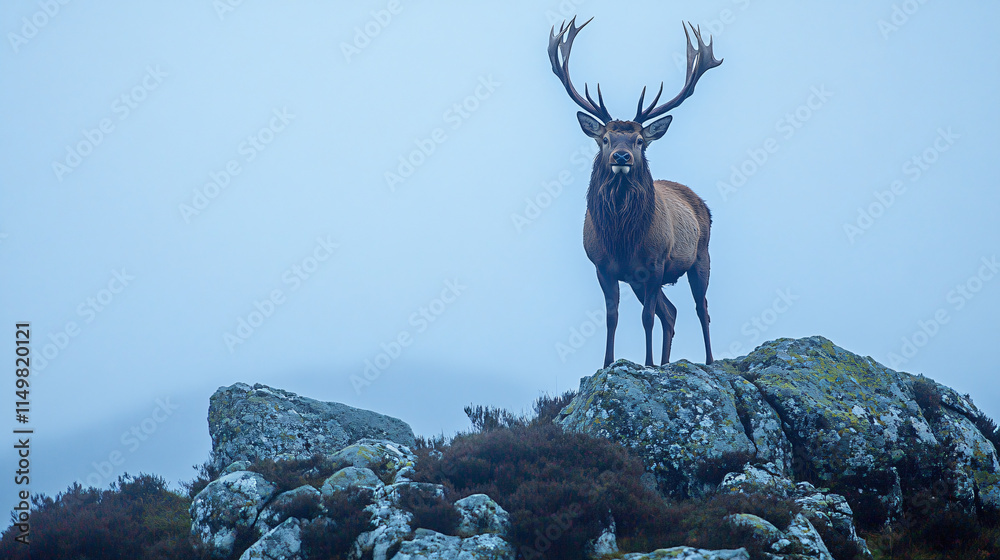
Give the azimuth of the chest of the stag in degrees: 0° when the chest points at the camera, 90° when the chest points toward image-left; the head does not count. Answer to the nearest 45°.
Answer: approximately 45°

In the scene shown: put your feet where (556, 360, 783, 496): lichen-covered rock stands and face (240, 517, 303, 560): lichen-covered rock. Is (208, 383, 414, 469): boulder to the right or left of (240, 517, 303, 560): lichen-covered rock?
right

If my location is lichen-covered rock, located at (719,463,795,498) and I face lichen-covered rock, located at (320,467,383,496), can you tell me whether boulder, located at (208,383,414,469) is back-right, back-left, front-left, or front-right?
front-right

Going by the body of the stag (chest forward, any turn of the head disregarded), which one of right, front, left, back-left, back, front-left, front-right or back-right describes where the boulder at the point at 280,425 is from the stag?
front-right

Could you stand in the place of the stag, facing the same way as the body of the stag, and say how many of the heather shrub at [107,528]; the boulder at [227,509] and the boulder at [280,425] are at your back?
0

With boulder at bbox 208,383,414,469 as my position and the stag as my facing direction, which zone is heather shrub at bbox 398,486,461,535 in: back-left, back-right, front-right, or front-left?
front-right

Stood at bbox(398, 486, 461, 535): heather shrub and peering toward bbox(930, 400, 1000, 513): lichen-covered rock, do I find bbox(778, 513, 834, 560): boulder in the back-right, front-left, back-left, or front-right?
front-right
